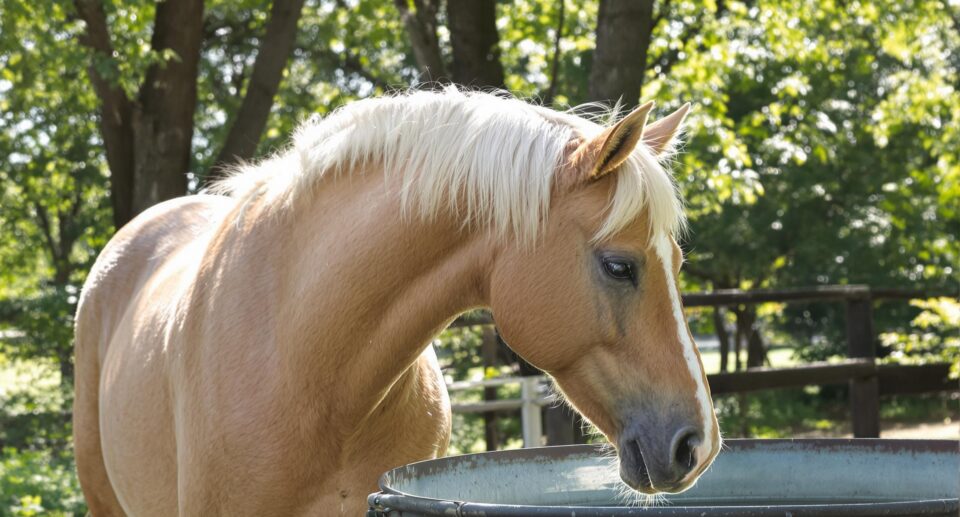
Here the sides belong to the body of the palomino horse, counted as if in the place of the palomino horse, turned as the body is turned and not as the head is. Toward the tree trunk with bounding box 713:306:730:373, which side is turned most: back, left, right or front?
left

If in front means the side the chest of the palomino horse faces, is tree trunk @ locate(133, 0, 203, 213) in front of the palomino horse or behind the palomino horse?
behind

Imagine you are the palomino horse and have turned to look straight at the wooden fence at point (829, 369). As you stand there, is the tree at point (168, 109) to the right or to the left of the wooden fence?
left

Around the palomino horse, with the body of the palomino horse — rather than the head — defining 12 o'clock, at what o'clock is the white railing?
The white railing is roughly at 8 o'clock from the palomino horse.

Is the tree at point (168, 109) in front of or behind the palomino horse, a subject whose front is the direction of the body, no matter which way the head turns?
behind

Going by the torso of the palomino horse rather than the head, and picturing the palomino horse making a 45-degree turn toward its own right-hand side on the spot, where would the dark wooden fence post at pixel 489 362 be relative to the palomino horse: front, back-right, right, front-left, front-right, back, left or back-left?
back

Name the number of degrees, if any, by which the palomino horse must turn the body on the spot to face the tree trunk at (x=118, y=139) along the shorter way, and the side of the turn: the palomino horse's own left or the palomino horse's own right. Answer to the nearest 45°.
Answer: approximately 135° to the palomino horse's own left

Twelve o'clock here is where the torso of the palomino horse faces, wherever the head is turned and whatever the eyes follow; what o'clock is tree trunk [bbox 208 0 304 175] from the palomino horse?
The tree trunk is roughly at 7 o'clock from the palomino horse.

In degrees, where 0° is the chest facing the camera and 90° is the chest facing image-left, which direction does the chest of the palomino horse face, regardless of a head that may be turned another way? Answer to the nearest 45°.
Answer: approximately 315°

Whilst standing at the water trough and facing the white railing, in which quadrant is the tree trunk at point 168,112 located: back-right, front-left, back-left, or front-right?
front-left

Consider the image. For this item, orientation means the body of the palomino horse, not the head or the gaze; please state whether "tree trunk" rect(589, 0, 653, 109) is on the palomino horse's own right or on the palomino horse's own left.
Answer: on the palomino horse's own left

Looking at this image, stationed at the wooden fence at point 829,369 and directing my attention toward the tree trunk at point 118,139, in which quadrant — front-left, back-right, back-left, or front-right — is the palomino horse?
front-left
